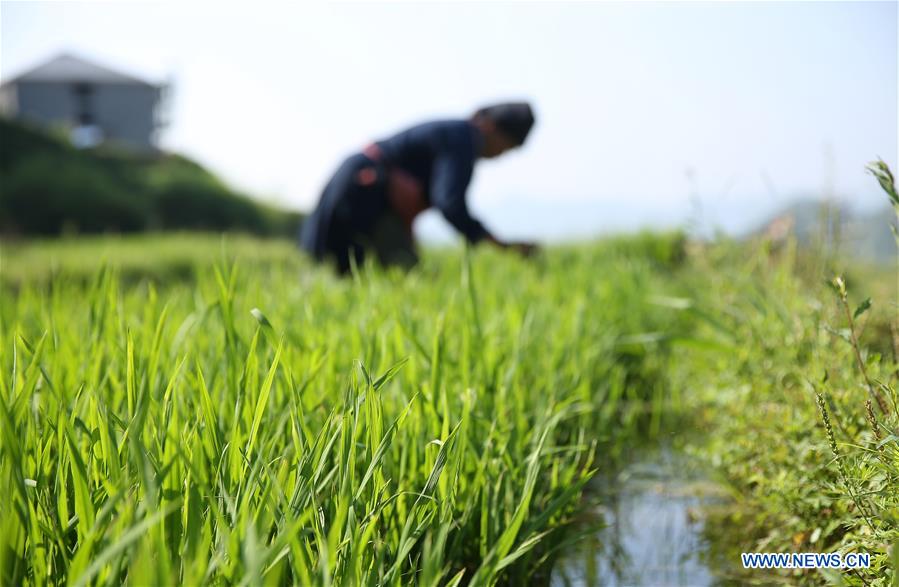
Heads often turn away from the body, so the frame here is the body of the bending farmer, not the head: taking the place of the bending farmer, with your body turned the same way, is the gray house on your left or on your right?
on your left

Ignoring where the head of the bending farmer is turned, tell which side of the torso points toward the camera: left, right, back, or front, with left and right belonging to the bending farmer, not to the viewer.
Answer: right

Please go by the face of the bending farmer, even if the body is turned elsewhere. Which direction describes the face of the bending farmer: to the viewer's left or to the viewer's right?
to the viewer's right
